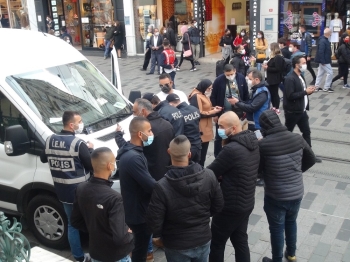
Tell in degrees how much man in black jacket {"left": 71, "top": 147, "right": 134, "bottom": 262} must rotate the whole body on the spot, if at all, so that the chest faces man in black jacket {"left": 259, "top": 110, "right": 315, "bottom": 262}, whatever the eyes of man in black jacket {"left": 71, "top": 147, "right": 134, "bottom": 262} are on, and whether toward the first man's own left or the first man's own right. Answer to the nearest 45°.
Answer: approximately 45° to the first man's own right

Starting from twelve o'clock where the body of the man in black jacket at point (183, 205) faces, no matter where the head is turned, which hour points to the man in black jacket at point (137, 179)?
the man in black jacket at point (137, 179) is roughly at 11 o'clock from the man in black jacket at point (183, 205).

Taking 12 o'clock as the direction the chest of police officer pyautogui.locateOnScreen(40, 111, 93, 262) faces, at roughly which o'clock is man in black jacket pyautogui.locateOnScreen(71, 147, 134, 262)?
The man in black jacket is roughly at 4 o'clock from the police officer.

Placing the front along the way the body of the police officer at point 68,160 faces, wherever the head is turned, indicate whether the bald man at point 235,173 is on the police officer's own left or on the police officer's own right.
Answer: on the police officer's own right

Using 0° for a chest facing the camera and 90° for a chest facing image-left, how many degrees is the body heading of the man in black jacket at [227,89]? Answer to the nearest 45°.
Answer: approximately 0°

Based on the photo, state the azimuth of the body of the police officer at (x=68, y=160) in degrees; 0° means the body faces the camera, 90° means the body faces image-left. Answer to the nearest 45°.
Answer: approximately 225°

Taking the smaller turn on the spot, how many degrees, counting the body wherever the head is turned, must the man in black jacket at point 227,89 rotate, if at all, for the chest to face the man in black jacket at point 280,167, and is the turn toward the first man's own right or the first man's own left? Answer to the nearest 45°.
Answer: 0° — they already face them

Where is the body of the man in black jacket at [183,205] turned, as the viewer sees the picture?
away from the camera

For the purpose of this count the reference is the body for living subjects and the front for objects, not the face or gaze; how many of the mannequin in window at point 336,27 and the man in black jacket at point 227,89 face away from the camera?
0

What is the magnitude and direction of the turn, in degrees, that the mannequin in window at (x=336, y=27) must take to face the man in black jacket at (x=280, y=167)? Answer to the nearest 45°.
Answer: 0° — it already faces them
